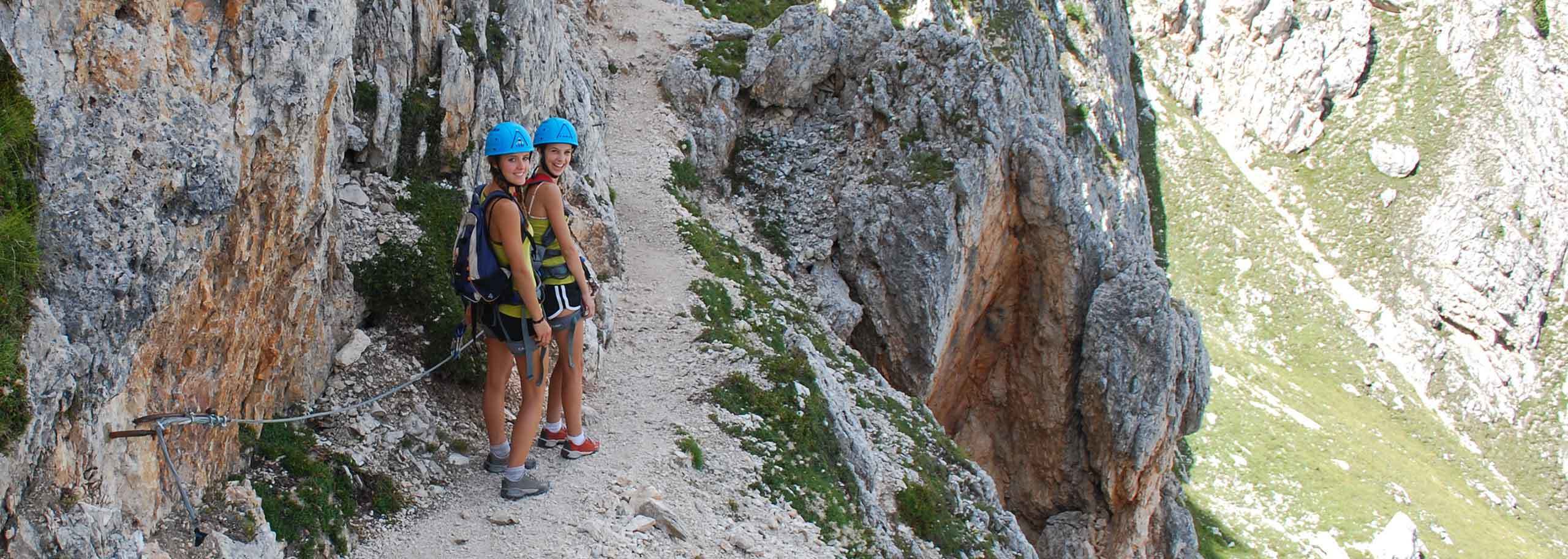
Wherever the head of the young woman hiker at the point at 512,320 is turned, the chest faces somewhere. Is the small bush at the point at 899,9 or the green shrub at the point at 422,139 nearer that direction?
the small bush

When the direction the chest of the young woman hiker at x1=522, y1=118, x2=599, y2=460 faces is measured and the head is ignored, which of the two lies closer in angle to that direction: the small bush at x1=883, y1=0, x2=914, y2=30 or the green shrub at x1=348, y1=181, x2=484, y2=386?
the small bush

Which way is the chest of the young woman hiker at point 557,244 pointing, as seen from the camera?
to the viewer's right

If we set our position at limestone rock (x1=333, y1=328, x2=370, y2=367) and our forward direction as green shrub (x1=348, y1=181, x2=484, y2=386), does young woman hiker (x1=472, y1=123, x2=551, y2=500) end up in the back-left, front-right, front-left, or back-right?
back-right

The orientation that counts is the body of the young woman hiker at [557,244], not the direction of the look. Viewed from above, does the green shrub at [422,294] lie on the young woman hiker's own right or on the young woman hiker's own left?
on the young woman hiker's own left

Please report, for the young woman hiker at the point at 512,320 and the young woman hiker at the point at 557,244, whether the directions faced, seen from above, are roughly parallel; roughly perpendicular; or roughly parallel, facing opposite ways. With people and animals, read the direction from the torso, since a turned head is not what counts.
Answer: roughly parallel

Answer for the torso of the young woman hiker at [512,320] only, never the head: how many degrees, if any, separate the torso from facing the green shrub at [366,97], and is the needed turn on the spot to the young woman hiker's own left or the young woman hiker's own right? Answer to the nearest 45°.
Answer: approximately 135° to the young woman hiker's own left
